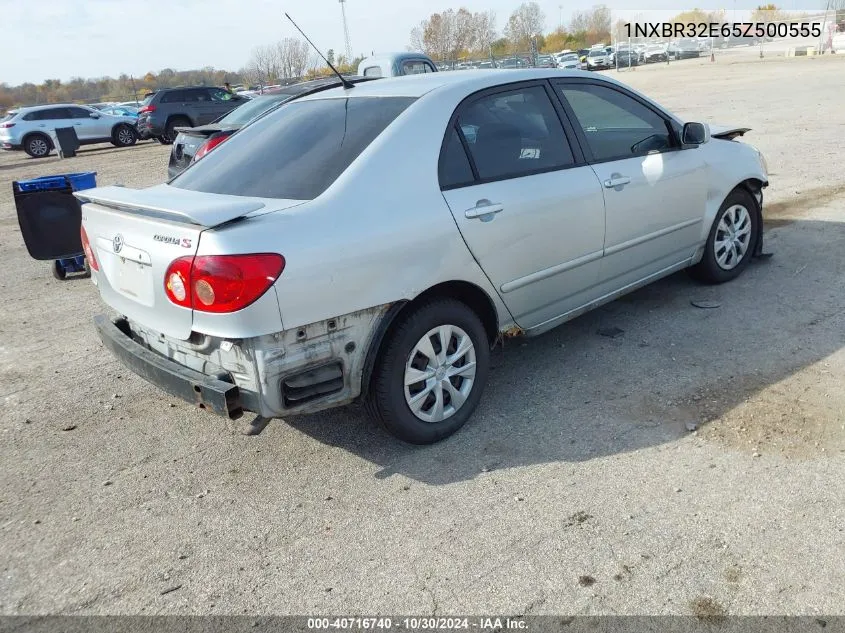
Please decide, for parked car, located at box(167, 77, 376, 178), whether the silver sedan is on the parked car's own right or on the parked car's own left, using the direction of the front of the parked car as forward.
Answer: on the parked car's own right

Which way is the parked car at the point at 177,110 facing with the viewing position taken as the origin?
facing away from the viewer and to the right of the viewer

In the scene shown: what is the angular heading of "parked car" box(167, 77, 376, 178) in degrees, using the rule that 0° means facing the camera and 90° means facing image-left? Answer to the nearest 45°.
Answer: approximately 225°

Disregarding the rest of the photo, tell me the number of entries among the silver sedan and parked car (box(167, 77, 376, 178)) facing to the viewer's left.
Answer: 0

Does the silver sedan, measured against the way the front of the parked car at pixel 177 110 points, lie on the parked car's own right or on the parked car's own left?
on the parked car's own right

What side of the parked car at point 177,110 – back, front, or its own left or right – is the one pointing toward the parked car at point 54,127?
back

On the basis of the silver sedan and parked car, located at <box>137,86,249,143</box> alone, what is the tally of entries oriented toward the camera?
0

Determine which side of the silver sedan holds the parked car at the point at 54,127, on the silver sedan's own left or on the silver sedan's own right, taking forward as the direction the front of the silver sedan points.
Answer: on the silver sedan's own left

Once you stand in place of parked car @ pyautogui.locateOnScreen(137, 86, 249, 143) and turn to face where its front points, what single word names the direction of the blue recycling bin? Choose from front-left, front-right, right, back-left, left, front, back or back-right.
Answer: back-right

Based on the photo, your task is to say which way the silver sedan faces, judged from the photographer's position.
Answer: facing away from the viewer and to the right of the viewer

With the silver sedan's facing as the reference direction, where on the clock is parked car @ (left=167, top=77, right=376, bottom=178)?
The parked car is roughly at 10 o'clock from the silver sedan.
